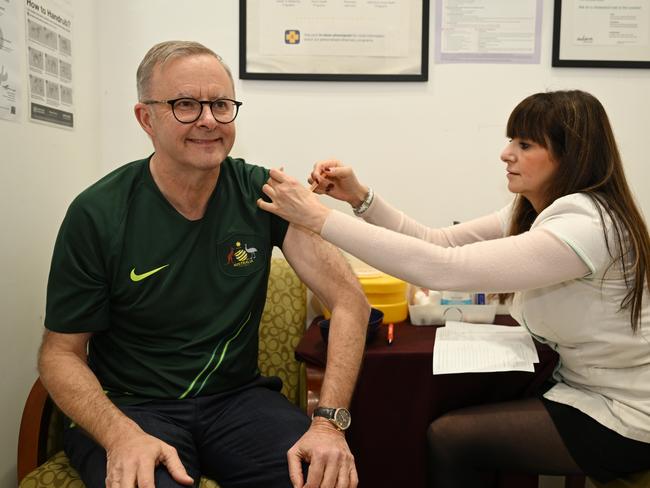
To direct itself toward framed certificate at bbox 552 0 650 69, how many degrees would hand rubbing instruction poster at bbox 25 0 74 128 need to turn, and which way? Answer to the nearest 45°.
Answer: approximately 45° to its left

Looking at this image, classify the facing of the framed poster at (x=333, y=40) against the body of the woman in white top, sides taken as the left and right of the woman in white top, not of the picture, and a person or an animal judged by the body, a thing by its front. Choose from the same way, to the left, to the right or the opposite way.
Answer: to the left

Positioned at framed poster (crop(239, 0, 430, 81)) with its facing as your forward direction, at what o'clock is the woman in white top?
The woman in white top is roughly at 11 o'clock from the framed poster.

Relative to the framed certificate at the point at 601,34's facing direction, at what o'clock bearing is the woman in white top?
The woman in white top is roughly at 12 o'clock from the framed certificate.

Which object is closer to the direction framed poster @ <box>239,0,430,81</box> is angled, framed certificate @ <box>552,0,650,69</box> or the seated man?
the seated man

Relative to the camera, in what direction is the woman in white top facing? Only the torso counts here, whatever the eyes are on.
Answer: to the viewer's left

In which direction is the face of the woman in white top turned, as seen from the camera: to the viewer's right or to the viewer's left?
to the viewer's left

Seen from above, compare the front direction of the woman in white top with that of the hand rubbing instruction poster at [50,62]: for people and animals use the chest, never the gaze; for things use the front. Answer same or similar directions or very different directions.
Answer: very different directions

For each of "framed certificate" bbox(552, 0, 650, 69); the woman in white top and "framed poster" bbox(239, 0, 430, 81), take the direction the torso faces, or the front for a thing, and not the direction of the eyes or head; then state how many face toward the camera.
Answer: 2
